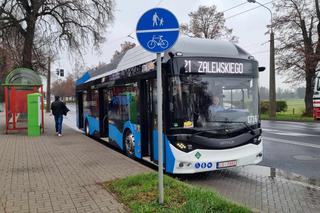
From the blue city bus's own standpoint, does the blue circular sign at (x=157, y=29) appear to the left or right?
on its right

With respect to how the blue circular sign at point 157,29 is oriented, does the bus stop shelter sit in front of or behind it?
behind

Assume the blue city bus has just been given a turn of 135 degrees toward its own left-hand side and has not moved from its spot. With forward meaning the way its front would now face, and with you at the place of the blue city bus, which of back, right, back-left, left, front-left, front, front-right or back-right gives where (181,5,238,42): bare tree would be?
front
